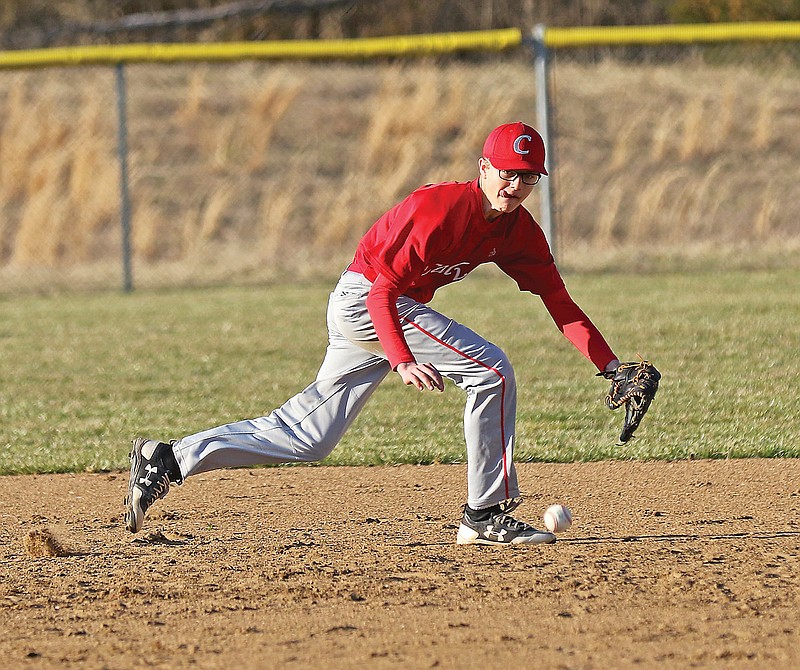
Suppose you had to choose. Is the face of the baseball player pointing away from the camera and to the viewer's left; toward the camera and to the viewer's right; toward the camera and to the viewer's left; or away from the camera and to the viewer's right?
toward the camera and to the viewer's right

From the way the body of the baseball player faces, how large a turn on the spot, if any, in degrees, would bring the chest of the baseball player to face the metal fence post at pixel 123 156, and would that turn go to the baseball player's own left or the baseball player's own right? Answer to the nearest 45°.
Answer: approximately 135° to the baseball player's own left

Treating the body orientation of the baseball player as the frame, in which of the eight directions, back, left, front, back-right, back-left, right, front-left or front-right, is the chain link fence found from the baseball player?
back-left
